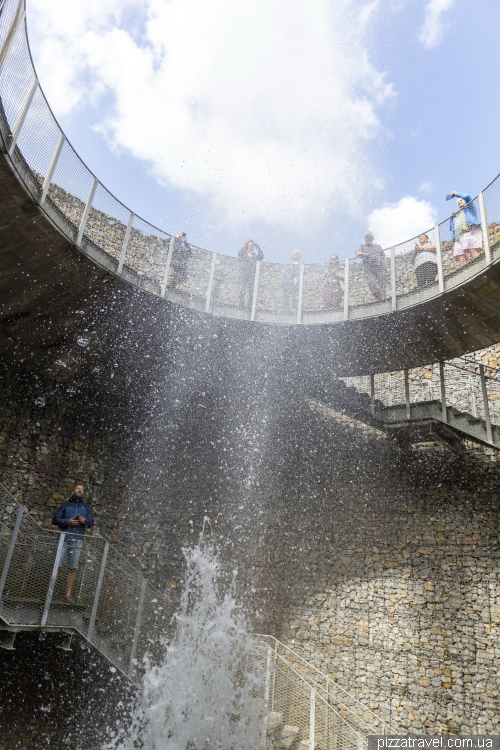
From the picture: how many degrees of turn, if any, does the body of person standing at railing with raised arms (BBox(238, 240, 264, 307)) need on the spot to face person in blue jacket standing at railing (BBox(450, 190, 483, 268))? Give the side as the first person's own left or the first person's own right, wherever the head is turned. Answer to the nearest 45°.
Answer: approximately 45° to the first person's own left

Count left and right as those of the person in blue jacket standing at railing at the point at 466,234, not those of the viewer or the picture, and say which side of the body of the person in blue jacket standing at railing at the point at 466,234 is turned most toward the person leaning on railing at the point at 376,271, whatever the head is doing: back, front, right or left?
right

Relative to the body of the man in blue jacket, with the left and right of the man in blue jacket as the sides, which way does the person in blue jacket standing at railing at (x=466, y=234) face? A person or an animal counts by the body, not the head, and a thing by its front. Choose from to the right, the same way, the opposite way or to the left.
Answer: to the right

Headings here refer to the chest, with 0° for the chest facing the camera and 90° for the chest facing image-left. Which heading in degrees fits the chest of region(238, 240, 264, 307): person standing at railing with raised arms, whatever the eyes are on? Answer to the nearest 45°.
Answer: approximately 0°

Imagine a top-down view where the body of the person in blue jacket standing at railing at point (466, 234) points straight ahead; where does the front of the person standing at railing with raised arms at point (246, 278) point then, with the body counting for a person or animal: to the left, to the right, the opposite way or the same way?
to the left

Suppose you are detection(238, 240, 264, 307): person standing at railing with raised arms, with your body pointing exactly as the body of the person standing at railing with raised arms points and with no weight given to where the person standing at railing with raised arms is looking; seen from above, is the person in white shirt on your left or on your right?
on your left
